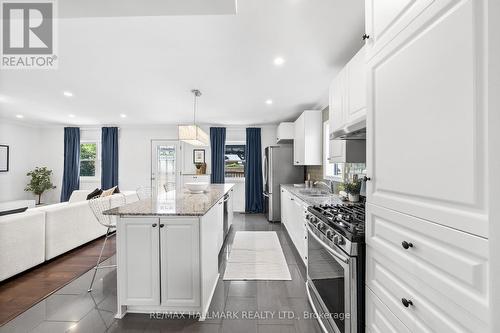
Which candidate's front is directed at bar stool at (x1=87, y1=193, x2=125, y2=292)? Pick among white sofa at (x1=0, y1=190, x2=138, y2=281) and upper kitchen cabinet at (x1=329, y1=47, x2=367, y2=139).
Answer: the upper kitchen cabinet

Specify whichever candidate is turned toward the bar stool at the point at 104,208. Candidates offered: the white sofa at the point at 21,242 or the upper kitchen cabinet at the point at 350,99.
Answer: the upper kitchen cabinet

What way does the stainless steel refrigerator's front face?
to the viewer's left

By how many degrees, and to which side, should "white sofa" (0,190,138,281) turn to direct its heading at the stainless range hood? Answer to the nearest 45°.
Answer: approximately 180°

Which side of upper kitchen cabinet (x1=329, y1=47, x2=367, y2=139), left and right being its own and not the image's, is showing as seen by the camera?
left

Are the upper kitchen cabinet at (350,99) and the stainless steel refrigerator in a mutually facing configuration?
no

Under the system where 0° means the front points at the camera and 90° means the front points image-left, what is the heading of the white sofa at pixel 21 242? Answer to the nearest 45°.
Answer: approximately 135°

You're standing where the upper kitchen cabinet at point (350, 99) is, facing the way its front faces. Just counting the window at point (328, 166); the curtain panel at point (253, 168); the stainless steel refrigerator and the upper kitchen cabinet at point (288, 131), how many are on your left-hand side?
0

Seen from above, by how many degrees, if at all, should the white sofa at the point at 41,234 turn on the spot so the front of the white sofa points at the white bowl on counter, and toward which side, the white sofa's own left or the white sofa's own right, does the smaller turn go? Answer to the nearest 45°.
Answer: approximately 180°

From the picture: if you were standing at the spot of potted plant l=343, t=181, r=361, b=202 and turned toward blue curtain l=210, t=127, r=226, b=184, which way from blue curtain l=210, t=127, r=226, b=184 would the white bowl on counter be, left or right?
left

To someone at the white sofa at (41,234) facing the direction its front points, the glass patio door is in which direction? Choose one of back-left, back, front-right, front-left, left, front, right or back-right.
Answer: right

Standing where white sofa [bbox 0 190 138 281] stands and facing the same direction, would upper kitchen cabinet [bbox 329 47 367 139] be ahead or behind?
behind

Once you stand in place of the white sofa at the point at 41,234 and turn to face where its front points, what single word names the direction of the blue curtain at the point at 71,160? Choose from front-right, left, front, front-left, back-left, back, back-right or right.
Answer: front-right

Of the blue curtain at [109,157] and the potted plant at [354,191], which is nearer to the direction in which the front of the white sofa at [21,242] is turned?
the blue curtain

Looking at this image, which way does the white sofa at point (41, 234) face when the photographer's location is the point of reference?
facing away from the viewer and to the left of the viewer

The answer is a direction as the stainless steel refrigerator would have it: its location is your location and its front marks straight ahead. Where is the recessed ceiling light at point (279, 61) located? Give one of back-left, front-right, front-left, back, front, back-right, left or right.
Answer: left

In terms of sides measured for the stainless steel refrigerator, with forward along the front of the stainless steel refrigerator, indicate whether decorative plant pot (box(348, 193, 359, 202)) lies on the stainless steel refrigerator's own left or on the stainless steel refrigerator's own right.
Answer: on the stainless steel refrigerator's own left
